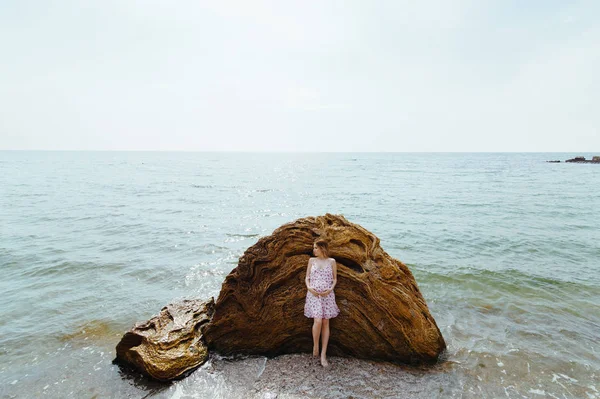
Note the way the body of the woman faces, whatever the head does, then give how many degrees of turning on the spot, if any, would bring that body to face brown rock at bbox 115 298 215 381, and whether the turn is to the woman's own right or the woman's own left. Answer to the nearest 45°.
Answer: approximately 90° to the woman's own right

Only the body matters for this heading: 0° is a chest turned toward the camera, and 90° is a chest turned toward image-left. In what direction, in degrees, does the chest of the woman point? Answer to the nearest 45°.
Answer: approximately 0°
